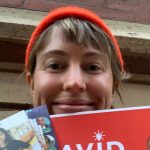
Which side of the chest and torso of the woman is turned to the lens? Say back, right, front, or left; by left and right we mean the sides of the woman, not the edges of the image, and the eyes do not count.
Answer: front

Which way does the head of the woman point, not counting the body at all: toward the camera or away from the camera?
toward the camera
